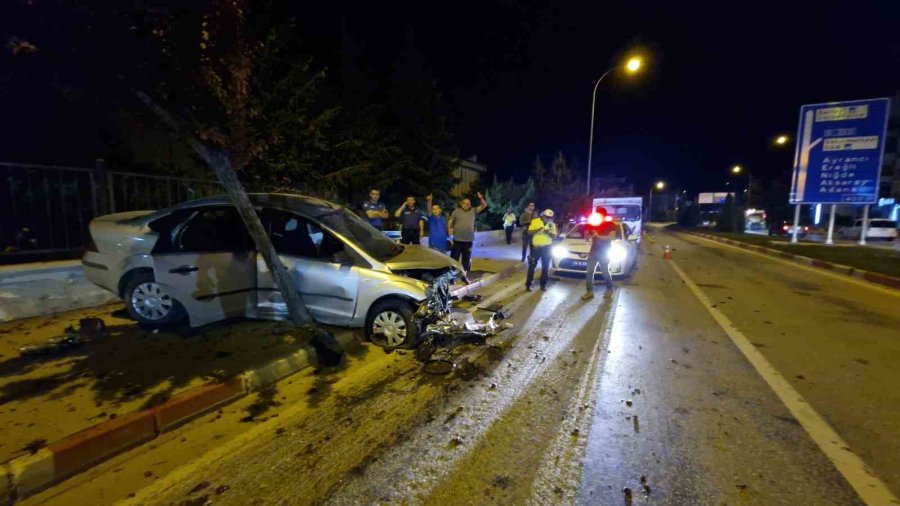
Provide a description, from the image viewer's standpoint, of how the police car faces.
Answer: facing the viewer

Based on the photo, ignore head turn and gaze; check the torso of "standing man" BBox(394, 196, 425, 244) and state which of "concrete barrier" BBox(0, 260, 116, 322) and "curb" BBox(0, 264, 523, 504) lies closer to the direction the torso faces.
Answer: the curb

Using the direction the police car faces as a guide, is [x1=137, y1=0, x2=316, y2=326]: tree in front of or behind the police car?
in front

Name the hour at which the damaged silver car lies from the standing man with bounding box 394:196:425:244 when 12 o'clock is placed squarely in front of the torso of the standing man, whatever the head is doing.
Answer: The damaged silver car is roughly at 1 o'clock from the standing man.

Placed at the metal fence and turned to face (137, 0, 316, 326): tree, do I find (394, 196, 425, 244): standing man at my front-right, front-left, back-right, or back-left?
front-left

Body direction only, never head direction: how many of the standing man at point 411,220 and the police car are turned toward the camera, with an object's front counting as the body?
2

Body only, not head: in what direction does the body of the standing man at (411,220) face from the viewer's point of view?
toward the camera

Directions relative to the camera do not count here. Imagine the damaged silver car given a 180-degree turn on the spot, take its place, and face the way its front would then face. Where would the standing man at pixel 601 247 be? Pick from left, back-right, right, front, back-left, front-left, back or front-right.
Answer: back

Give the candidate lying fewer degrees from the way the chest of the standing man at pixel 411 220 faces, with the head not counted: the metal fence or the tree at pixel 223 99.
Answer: the tree

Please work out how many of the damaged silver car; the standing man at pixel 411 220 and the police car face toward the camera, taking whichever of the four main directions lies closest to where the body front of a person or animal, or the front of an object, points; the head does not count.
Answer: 2

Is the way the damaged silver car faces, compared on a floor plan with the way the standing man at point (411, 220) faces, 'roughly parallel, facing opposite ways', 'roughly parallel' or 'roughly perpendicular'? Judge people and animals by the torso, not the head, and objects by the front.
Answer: roughly perpendicular

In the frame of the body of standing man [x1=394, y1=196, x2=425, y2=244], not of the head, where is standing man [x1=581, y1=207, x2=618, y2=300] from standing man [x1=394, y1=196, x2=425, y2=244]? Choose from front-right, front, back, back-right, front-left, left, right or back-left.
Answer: left

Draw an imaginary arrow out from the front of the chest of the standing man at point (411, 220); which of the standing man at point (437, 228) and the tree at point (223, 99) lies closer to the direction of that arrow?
the tree

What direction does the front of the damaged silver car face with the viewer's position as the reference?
facing to the right of the viewer

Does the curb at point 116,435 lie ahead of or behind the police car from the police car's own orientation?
ahead

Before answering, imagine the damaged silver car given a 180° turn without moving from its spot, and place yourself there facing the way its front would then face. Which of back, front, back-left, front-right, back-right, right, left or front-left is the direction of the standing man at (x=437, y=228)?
back-right

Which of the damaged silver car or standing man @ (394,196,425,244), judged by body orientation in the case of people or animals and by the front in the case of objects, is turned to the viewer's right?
the damaged silver car

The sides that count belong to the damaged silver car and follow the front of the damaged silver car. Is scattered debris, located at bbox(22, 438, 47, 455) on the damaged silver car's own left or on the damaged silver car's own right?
on the damaged silver car's own right
